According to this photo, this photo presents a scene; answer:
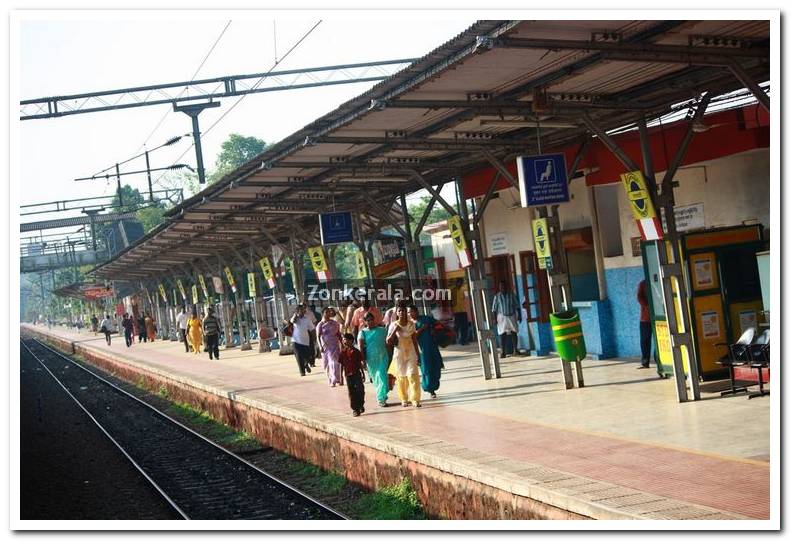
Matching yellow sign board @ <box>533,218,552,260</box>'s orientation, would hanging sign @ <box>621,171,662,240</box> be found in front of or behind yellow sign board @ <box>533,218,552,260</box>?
in front

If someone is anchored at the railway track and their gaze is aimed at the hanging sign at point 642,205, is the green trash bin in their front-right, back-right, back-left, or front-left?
front-left

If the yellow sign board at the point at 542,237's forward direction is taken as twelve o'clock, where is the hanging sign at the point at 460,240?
The hanging sign is roughly at 5 o'clock from the yellow sign board.

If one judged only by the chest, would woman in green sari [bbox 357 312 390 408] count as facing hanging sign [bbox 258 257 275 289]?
no

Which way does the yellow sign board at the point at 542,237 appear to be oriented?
toward the camera

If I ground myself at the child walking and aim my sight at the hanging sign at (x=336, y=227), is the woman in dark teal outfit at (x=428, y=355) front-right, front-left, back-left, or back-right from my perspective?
front-right

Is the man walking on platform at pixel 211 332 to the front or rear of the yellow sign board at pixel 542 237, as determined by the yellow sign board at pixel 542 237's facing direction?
to the rear

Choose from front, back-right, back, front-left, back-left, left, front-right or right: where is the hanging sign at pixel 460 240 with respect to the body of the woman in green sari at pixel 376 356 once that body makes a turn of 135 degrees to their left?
front
